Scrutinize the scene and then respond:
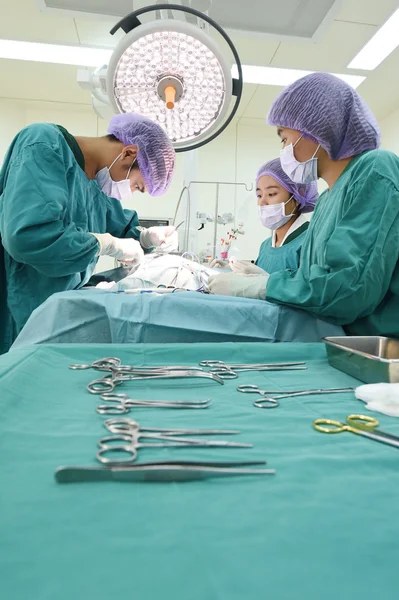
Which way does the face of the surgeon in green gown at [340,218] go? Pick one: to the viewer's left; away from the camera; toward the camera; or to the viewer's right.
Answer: to the viewer's left

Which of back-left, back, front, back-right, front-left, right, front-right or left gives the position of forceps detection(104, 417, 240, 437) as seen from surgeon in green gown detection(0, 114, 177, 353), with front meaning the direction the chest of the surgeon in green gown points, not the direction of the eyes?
right

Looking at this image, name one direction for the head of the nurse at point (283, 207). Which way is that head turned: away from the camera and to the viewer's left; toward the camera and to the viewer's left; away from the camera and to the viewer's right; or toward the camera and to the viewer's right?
toward the camera and to the viewer's left

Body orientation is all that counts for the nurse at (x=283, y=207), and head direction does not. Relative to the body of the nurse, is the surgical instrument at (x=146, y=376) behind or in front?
in front

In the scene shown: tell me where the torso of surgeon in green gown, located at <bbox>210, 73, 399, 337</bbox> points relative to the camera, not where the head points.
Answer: to the viewer's left

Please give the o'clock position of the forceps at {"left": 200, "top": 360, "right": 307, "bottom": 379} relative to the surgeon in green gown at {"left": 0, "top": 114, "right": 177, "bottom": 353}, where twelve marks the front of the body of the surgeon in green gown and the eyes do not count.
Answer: The forceps is roughly at 2 o'clock from the surgeon in green gown.

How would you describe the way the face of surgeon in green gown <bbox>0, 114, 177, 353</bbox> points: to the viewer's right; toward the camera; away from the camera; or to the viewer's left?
to the viewer's right

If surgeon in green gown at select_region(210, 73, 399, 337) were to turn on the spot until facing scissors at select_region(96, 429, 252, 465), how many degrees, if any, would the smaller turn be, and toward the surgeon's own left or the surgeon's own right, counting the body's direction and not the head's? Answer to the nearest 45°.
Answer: approximately 90° to the surgeon's own left

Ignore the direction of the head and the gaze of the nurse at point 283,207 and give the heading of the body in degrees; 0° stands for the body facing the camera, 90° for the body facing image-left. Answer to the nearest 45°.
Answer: approximately 45°

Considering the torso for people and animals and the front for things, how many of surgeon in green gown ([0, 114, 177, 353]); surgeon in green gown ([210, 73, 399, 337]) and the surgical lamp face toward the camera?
1

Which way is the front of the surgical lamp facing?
toward the camera

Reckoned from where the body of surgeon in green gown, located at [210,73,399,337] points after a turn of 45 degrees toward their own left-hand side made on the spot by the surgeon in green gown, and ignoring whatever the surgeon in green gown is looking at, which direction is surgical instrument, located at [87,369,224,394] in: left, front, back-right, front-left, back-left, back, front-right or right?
front

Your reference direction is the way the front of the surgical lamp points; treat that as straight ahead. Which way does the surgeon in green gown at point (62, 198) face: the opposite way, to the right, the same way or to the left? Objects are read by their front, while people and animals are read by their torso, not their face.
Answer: to the left

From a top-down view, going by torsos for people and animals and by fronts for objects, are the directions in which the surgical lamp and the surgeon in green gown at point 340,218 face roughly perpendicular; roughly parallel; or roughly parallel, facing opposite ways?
roughly perpendicular

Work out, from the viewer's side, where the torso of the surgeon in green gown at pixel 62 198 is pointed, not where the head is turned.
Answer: to the viewer's right
